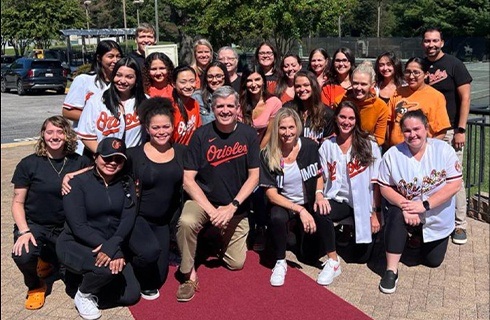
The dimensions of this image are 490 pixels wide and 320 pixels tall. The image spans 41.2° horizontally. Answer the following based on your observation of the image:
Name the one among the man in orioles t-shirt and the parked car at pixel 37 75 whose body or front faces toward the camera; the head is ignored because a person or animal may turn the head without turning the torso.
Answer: the man in orioles t-shirt

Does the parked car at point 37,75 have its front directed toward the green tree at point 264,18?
no

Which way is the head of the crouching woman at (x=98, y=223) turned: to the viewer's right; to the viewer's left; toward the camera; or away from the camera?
toward the camera

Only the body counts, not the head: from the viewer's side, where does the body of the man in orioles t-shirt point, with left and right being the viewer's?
facing the viewer

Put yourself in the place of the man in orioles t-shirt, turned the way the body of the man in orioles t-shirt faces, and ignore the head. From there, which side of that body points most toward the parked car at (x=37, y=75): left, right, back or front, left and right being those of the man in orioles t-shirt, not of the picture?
back

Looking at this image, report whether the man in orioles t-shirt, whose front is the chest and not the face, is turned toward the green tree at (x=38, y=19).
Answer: no

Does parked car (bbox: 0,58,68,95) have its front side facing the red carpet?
no

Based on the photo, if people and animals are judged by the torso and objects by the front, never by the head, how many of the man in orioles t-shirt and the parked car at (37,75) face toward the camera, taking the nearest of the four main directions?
1

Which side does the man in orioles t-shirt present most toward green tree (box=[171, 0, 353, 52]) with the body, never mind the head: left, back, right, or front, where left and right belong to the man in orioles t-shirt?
back

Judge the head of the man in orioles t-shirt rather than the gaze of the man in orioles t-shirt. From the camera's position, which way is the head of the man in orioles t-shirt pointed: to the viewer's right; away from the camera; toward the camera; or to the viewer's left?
toward the camera

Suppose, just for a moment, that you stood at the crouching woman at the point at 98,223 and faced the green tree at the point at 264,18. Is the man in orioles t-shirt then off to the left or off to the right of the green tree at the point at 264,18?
right

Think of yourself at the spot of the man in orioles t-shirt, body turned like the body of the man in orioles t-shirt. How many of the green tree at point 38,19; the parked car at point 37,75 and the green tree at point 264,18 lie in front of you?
0
